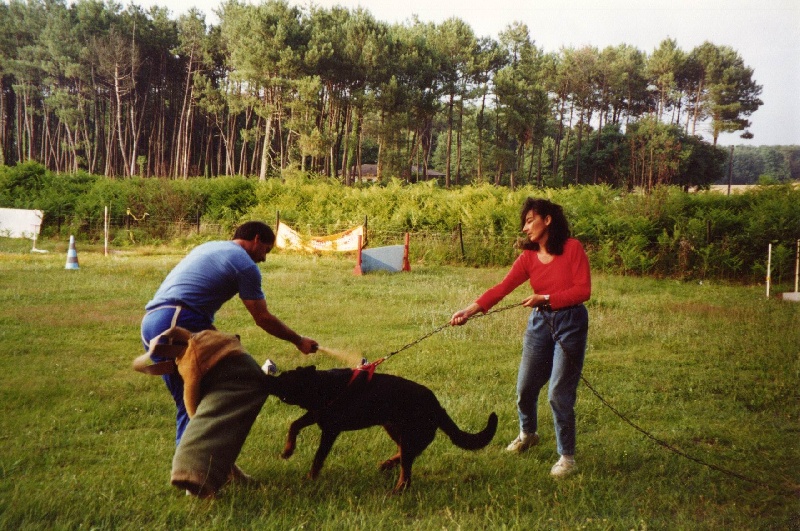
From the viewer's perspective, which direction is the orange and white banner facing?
toward the camera

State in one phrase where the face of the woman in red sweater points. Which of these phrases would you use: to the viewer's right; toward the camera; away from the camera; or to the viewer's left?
to the viewer's left

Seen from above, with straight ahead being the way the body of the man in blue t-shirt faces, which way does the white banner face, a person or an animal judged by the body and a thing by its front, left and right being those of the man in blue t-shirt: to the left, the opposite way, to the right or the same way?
to the right

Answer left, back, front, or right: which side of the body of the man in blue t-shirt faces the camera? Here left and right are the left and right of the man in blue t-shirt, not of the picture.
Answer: right

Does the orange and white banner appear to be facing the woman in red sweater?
yes

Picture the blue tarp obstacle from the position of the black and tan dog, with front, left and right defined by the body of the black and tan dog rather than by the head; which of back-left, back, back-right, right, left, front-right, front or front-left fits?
right

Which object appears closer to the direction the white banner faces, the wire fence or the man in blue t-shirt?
the man in blue t-shirt

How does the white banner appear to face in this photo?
toward the camera

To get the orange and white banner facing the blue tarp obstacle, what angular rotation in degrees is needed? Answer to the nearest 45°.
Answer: approximately 45° to its left

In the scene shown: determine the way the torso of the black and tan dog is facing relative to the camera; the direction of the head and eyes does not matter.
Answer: to the viewer's left

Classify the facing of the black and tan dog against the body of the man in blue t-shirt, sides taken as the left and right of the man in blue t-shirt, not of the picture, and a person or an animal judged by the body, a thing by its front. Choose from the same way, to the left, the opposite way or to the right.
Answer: the opposite way

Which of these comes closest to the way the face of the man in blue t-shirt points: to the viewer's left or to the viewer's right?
to the viewer's right

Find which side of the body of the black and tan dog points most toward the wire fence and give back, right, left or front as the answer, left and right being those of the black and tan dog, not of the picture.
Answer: right

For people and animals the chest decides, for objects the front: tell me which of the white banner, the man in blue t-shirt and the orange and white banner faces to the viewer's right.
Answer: the man in blue t-shirt
